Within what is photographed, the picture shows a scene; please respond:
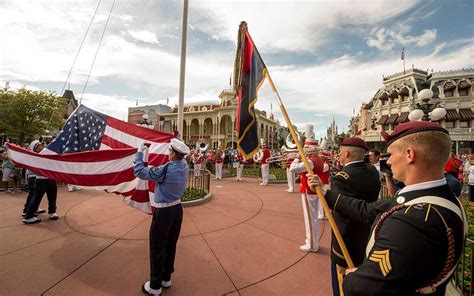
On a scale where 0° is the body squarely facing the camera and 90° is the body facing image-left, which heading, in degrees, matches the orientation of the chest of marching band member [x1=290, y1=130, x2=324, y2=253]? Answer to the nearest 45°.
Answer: approximately 90°

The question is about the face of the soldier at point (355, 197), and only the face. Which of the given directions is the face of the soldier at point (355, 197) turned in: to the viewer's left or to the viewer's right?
to the viewer's left

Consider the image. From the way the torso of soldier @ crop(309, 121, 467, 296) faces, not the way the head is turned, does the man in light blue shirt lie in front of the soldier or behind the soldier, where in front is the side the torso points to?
in front

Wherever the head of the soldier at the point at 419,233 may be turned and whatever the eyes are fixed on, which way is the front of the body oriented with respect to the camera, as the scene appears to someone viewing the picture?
to the viewer's left

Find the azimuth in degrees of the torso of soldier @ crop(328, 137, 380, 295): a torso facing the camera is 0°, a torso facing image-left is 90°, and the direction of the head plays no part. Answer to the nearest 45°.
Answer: approximately 135°

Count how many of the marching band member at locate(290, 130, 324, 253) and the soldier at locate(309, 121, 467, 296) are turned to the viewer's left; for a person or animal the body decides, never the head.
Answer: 2

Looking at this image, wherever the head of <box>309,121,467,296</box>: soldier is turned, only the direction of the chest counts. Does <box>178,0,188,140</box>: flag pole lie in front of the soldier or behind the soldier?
in front

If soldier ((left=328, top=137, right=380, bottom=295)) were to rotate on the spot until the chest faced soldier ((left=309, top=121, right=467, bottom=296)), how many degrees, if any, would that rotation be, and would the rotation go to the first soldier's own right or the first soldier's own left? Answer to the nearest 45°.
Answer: approximately 135° to the first soldier's own left

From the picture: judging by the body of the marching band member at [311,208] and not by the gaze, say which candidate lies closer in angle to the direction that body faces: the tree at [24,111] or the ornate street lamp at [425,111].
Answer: the tree

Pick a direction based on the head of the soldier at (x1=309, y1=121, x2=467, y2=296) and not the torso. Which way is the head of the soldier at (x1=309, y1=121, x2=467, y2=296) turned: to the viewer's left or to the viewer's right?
to the viewer's left

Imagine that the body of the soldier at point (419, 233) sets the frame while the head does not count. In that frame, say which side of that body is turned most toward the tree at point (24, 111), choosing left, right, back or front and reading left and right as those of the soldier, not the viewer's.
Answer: front

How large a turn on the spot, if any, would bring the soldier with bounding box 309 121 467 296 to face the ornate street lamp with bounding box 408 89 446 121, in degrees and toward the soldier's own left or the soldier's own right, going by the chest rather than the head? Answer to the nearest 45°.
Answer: approximately 90° to the soldier's own right
